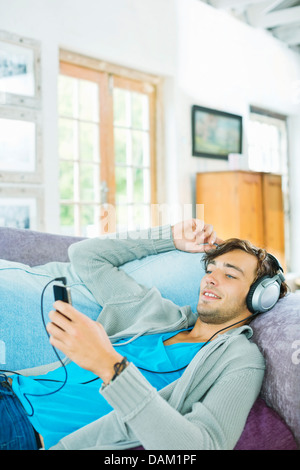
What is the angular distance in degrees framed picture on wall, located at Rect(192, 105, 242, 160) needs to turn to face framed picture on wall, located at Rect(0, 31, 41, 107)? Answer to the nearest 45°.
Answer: approximately 90° to its right

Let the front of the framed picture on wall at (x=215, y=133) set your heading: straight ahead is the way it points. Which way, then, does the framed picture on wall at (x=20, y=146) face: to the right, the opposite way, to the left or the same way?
the same way

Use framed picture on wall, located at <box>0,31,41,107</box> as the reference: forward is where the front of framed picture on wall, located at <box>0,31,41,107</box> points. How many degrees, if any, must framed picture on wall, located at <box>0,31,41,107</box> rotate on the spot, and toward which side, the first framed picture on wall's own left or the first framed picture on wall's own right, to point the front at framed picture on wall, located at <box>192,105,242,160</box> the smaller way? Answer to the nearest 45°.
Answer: approximately 90° to the first framed picture on wall's own left

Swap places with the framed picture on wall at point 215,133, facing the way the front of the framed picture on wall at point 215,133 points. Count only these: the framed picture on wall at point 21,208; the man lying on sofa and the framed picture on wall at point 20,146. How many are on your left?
0

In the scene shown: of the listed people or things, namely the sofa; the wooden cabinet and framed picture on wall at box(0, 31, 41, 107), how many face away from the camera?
0

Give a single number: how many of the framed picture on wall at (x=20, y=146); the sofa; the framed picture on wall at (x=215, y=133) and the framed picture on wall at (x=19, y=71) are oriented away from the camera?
0

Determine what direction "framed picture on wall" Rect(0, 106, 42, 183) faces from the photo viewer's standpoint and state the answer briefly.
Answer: facing the viewer and to the right of the viewer

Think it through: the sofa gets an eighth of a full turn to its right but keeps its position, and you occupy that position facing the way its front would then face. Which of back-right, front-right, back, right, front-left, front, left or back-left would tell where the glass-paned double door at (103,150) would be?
back-right

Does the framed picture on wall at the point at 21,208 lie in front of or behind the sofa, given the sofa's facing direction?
behind

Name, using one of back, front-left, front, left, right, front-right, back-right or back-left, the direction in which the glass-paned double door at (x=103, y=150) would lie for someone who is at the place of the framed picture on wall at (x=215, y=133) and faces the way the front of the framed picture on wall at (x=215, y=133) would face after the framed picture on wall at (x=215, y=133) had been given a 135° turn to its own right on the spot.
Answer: front-left

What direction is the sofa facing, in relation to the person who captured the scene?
facing the viewer

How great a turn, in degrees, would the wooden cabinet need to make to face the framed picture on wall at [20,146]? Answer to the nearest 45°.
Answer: approximately 90° to its right

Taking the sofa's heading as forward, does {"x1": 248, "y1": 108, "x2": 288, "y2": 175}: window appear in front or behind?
behind

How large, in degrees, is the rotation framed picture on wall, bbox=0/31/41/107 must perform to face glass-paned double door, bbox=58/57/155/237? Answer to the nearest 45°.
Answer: approximately 90° to its left

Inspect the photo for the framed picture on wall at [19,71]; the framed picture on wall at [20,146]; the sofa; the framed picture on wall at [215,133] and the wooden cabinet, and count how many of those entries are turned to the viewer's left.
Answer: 0
